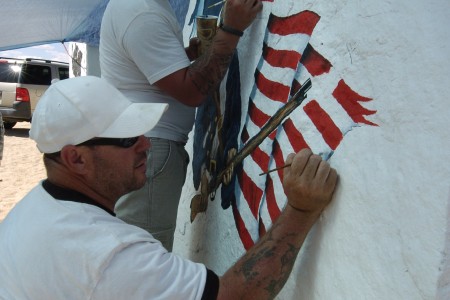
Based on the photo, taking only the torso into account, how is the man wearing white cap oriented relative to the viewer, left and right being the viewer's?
facing away from the viewer and to the right of the viewer

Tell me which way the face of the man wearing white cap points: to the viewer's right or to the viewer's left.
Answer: to the viewer's right

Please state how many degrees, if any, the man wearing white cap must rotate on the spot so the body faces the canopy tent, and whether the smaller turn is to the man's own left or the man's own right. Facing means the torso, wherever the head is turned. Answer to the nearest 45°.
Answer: approximately 45° to the man's own left
